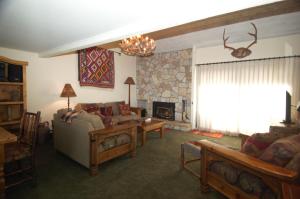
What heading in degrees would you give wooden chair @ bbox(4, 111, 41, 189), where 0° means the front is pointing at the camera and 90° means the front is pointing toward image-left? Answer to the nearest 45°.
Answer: approximately 45°

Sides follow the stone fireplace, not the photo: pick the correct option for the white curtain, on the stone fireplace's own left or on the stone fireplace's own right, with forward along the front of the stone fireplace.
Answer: on the stone fireplace's own left

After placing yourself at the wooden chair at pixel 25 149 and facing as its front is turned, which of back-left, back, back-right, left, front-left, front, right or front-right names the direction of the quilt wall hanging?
back

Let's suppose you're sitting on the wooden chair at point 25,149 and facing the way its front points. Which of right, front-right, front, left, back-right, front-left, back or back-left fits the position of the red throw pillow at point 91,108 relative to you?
back

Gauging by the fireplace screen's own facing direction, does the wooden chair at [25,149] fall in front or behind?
in front

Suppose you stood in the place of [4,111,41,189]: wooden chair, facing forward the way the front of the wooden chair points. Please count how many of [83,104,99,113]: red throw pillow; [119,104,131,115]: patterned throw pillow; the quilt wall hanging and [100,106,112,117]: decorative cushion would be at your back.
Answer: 4

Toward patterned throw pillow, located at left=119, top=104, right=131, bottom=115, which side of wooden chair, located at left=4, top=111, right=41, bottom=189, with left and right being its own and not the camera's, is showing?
back

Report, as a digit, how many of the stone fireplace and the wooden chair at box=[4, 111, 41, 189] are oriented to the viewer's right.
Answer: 0
